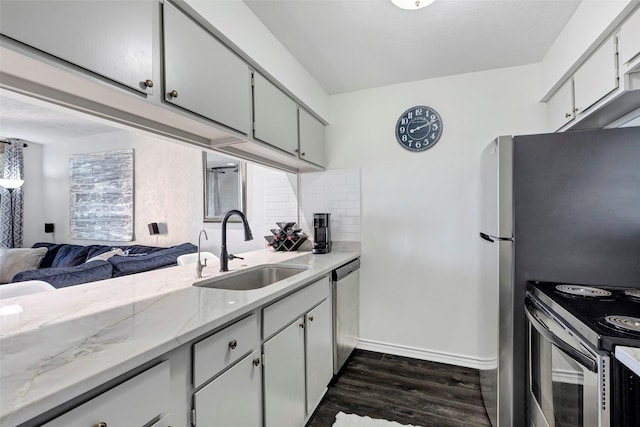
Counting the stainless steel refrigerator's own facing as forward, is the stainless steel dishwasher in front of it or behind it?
in front

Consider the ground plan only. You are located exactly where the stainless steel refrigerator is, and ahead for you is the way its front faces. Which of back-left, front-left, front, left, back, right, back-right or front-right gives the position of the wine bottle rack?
front

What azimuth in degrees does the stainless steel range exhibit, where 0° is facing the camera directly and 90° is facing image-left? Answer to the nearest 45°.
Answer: approximately 45°

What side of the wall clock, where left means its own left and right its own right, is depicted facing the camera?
front

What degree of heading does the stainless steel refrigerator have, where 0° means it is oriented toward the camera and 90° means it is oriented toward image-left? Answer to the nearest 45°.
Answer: approximately 90°

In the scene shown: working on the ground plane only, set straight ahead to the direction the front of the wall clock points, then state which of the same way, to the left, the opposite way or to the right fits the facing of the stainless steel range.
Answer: to the right

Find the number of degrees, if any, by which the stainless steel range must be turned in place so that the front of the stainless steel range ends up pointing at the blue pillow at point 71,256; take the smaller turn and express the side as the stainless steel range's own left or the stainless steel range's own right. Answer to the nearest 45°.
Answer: approximately 45° to the stainless steel range's own right

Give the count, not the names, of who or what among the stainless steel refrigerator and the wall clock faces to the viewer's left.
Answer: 1

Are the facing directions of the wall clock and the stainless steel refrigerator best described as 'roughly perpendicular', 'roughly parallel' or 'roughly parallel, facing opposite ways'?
roughly perpendicular

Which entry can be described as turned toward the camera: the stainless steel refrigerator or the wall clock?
the wall clock

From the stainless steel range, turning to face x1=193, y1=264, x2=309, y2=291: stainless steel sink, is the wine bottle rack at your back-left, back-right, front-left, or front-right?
front-right

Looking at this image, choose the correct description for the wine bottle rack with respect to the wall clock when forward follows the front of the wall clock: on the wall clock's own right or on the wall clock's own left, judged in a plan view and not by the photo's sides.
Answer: on the wall clock's own right

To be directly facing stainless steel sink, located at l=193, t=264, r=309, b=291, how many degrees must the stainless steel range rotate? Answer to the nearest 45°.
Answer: approximately 45° to its right

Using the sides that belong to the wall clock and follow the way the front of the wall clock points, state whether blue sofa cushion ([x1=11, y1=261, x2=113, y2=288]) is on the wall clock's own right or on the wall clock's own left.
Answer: on the wall clock's own right
